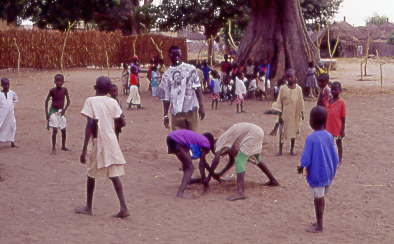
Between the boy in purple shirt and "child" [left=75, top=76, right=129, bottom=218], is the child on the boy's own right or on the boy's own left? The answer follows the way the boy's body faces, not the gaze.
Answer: on the boy's own right

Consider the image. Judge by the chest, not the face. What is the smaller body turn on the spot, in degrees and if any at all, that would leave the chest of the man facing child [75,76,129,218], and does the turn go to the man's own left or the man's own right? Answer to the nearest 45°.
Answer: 0° — they already face them

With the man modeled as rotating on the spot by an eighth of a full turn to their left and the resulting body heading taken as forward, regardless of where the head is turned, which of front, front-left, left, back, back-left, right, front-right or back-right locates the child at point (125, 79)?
back-left

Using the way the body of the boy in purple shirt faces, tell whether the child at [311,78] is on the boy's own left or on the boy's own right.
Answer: on the boy's own left

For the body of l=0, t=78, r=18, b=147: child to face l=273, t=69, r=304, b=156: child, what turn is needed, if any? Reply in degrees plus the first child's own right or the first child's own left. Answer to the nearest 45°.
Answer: approximately 45° to the first child's own left

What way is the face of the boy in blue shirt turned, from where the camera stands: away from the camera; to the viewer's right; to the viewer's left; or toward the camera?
away from the camera

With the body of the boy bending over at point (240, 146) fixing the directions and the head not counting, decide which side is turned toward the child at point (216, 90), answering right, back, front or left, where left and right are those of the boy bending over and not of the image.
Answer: right

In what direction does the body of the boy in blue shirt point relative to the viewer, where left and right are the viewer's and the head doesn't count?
facing away from the viewer and to the left of the viewer

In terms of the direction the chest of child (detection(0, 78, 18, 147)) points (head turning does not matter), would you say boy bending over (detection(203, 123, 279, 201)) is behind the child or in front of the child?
in front

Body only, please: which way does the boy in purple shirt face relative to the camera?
to the viewer's right

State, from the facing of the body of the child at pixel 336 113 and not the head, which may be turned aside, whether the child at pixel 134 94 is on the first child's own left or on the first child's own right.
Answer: on the first child's own right

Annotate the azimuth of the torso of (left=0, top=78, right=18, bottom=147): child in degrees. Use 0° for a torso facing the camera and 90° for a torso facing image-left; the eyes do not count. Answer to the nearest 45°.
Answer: approximately 0°

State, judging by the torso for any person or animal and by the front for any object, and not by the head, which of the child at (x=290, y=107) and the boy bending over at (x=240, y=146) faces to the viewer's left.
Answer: the boy bending over

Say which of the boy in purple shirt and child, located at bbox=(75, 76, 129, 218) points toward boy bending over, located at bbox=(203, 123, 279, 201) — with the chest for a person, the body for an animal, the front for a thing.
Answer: the boy in purple shirt

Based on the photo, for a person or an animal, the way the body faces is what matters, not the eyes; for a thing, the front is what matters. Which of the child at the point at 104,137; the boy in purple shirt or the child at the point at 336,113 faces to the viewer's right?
the boy in purple shirt

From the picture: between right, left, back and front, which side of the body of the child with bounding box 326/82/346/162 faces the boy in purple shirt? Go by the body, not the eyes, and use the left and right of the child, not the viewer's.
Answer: front

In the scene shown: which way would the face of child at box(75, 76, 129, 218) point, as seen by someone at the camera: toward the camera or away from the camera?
away from the camera

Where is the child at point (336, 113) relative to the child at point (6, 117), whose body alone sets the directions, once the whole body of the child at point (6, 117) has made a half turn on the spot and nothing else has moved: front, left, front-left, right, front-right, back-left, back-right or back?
back-right
